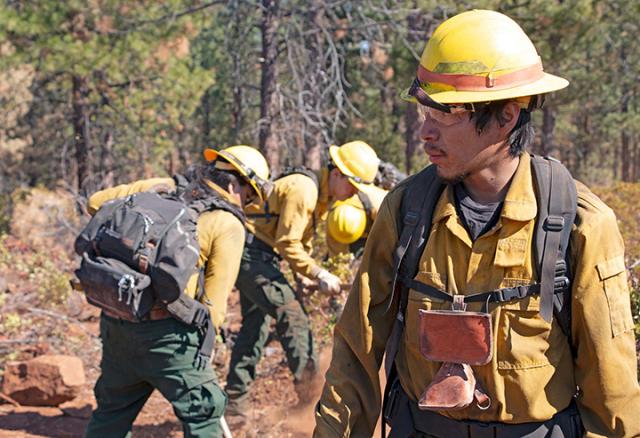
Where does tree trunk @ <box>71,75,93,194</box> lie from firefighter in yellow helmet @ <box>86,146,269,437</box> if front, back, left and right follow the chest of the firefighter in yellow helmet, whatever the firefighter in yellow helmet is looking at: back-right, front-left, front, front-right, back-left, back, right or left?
front-left

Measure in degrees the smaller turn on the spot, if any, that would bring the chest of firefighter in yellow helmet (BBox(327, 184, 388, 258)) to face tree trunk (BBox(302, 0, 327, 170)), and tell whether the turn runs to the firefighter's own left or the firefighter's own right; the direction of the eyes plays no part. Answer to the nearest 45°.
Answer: approximately 135° to the firefighter's own right

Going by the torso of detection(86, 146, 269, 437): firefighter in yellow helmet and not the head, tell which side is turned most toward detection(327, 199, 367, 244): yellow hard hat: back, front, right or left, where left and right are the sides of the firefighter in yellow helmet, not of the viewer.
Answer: front

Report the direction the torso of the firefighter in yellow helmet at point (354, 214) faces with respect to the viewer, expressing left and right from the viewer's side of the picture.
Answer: facing the viewer and to the left of the viewer

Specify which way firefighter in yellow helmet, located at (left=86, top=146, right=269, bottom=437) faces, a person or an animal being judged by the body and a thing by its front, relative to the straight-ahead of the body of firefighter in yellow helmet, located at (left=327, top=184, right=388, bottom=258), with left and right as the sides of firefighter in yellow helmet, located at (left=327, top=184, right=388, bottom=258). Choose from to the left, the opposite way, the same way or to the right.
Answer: the opposite way

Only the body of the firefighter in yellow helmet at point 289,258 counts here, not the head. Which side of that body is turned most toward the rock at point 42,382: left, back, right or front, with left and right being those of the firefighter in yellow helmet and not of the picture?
back

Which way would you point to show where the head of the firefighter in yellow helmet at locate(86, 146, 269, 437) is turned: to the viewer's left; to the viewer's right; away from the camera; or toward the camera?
to the viewer's right

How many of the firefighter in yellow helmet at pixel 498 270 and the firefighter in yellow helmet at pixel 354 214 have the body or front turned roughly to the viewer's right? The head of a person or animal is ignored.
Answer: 0

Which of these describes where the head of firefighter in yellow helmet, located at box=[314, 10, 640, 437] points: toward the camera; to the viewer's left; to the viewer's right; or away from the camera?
to the viewer's left

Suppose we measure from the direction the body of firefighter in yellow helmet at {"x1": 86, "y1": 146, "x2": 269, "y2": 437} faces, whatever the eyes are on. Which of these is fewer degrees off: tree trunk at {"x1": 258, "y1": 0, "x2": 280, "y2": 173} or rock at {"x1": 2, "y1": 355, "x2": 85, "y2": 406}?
the tree trunk

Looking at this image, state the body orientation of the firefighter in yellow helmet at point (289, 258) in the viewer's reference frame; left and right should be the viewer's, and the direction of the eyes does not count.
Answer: facing to the right of the viewer
